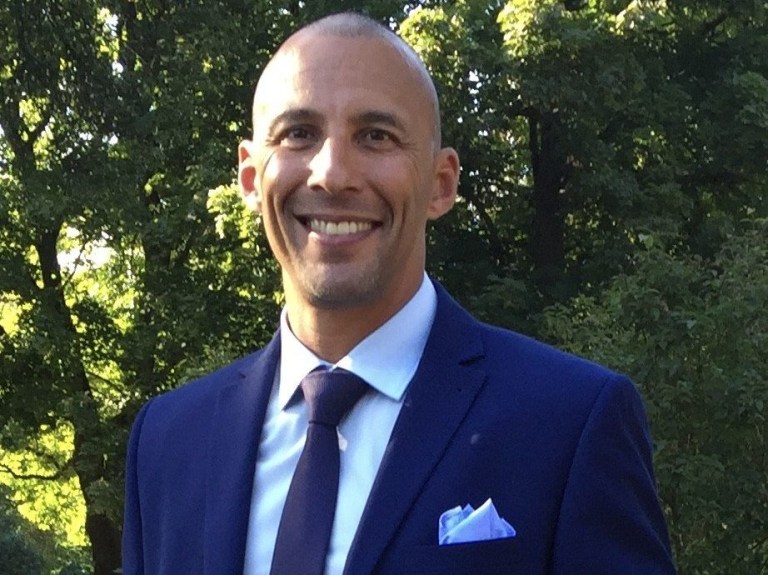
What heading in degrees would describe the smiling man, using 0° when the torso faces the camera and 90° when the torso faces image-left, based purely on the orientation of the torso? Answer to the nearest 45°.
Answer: approximately 45°
